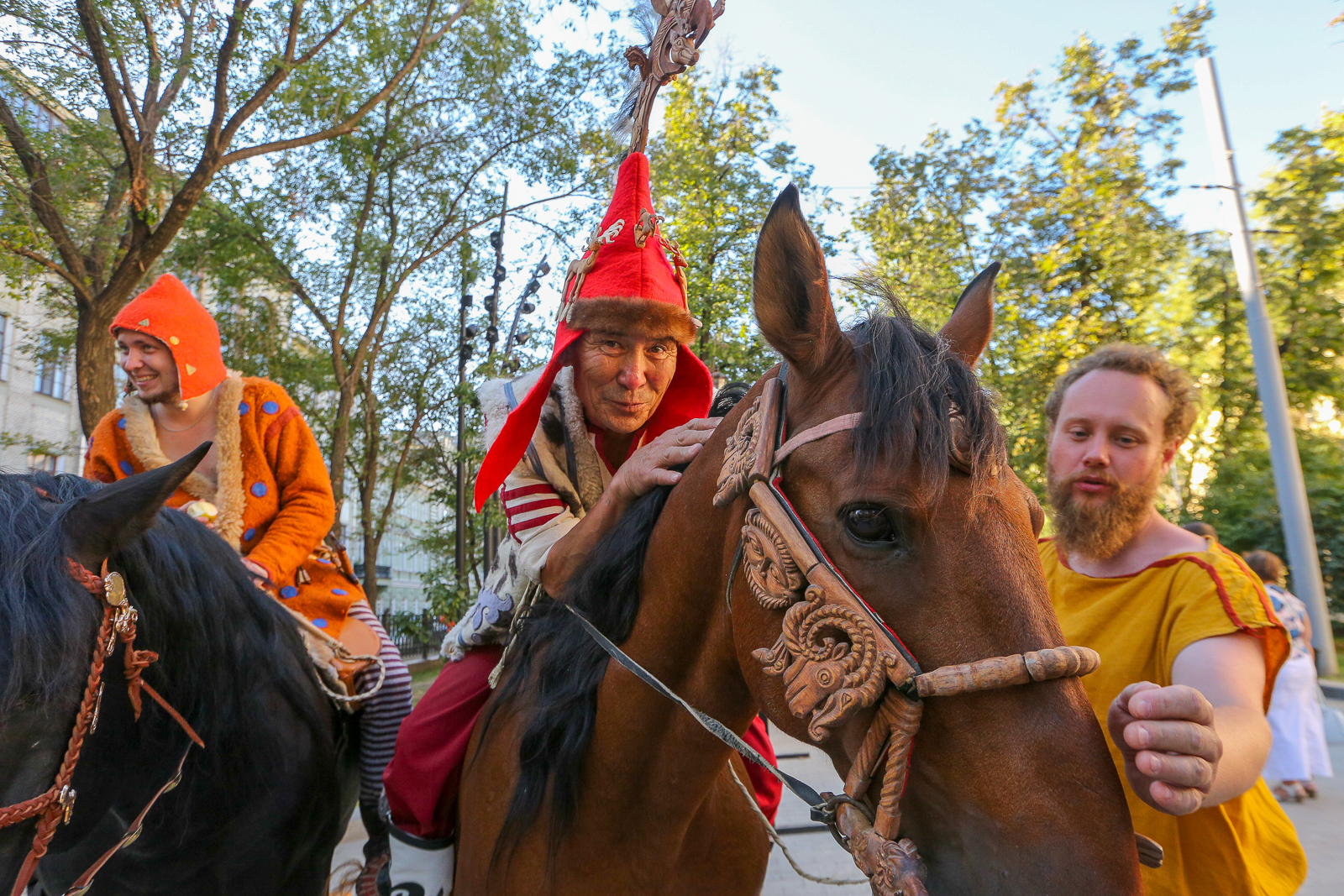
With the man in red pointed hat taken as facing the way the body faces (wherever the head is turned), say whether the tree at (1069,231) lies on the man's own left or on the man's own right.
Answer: on the man's own left

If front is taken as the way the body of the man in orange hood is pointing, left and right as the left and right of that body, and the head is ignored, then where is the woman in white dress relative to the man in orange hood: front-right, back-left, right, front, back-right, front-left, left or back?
back-left

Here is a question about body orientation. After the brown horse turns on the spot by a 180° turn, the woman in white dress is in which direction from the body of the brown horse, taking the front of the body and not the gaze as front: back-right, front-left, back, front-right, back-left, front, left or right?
right

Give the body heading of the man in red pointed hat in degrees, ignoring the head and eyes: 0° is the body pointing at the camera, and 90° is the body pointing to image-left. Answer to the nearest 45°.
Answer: approximately 315°

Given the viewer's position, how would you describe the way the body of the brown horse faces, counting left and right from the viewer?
facing the viewer and to the right of the viewer

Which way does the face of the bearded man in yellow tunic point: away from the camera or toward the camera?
toward the camera

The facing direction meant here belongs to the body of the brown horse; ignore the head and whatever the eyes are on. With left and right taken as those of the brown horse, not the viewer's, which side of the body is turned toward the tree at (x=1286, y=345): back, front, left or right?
left

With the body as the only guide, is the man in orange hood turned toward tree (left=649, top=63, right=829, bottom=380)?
no

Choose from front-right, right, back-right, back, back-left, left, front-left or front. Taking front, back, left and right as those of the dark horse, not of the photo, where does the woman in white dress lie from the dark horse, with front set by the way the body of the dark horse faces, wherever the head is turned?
back-left

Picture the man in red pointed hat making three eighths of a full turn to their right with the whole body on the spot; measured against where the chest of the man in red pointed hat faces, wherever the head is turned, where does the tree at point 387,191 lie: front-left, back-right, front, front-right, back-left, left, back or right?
right

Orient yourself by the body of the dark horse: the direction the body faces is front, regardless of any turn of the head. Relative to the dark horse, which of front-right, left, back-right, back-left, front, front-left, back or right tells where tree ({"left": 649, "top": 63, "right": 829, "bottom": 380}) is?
back

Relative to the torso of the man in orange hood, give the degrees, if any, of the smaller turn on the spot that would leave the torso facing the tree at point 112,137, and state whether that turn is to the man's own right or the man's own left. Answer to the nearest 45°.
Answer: approximately 135° to the man's own right

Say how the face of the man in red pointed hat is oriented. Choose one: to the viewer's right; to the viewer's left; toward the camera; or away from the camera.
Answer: toward the camera

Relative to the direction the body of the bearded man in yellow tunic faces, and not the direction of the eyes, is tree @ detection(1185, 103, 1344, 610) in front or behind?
behind

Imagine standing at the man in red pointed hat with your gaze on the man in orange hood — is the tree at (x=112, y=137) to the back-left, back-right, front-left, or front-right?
front-right

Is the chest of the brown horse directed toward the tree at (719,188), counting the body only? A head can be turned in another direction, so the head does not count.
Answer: no

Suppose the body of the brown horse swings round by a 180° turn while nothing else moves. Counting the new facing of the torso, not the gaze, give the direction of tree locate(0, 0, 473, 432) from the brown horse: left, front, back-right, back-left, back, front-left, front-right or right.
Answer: front

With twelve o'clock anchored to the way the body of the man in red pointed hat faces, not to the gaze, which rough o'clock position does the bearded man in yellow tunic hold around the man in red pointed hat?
The bearded man in yellow tunic is roughly at 11 o'clock from the man in red pointed hat.
